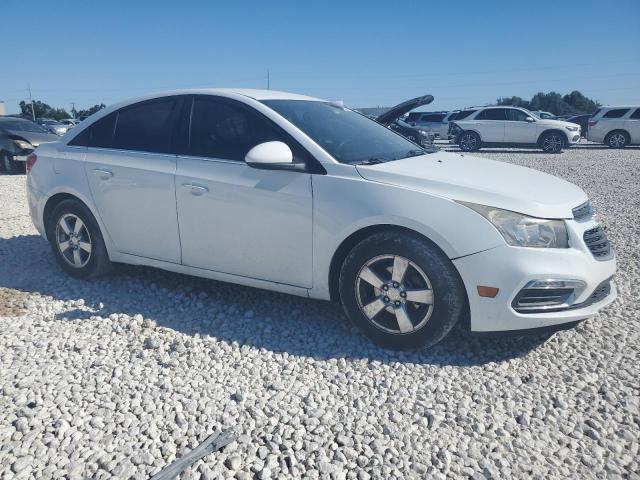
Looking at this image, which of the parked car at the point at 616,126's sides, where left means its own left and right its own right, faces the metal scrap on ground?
right

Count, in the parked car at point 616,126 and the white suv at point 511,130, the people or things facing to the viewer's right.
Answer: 2

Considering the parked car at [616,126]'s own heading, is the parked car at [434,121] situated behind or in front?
behind

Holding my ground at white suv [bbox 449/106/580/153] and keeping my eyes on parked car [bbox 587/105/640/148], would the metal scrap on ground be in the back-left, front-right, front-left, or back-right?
back-right

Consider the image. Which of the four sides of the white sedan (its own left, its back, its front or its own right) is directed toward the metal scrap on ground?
right

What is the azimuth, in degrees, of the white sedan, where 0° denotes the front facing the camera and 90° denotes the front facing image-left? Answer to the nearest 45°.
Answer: approximately 315°

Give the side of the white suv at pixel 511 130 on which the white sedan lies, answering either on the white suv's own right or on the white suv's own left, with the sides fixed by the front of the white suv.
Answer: on the white suv's own right

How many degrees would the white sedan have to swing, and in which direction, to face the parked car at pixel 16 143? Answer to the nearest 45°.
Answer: approximately 180°

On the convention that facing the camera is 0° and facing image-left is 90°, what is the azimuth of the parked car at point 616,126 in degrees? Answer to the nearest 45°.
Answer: approximately 270°

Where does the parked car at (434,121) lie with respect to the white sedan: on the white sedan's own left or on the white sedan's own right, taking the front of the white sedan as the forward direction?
on the white sedan's own left

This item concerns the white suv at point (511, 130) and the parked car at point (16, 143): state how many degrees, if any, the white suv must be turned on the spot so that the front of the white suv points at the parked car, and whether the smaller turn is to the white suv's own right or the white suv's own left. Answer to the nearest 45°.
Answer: approximately 135° to the white suv's own right

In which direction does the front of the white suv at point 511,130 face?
to the viewer's right
